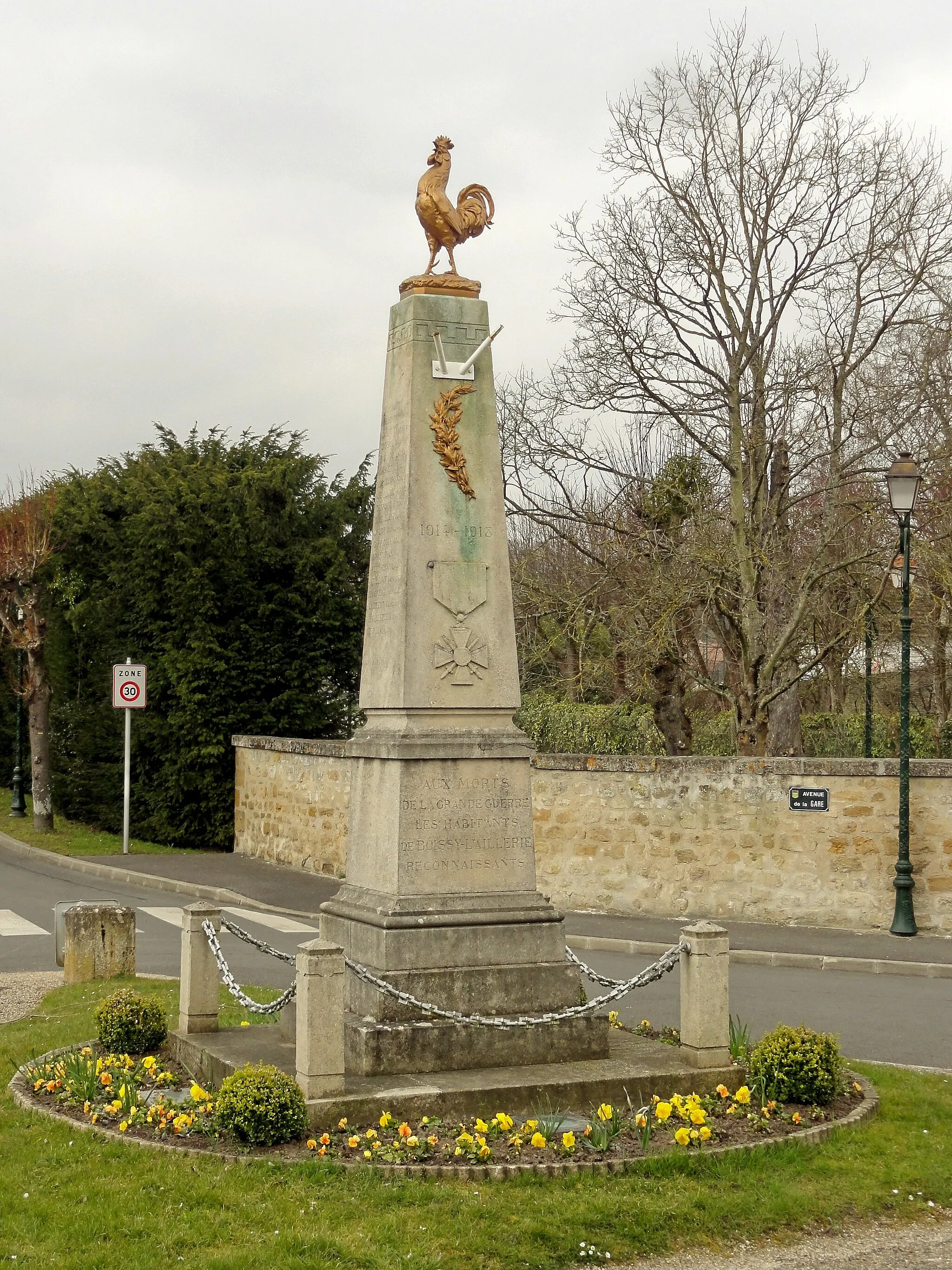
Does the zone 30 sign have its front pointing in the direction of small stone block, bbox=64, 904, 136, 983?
yes

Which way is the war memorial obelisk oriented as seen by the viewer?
toward the camera

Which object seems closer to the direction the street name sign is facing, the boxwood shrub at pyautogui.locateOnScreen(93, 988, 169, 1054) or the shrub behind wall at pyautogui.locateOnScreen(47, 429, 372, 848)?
the boxwood shrub

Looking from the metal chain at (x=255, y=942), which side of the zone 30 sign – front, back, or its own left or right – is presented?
front

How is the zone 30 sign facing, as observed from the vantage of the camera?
facing the viewer

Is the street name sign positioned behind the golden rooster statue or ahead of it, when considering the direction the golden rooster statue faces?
behind

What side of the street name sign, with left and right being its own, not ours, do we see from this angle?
front

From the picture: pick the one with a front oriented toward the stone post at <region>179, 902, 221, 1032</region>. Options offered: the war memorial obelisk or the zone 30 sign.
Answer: the zone 30 sign

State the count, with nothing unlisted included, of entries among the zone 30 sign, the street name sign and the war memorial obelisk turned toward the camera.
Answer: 3

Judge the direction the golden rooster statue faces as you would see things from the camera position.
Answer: facing the viewer and to the left of the viewer

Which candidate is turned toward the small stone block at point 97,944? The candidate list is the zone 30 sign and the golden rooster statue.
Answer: the zone 30 sign

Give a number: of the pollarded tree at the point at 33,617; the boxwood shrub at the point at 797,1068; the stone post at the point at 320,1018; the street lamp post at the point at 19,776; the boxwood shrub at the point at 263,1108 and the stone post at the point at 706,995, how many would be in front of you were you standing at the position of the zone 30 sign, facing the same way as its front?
4
